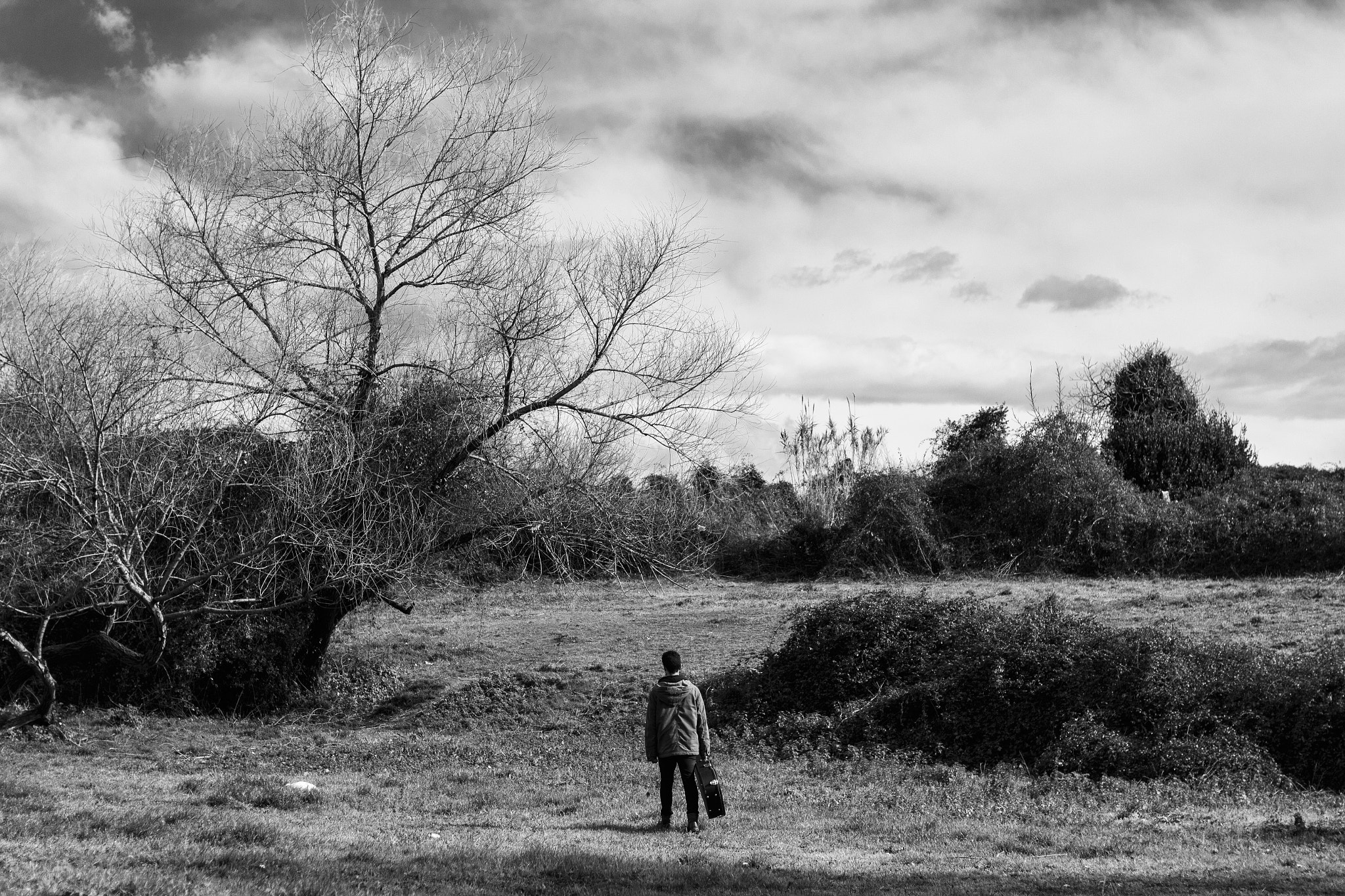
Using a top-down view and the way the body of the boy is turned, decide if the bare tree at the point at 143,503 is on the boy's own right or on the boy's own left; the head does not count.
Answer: on the boy's own left

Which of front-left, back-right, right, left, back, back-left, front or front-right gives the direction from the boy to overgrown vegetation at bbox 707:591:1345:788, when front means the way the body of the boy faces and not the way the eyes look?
front-right

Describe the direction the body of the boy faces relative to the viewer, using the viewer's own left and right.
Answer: facing away from the viewer

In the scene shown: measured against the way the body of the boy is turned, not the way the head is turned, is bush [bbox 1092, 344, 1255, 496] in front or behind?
in front

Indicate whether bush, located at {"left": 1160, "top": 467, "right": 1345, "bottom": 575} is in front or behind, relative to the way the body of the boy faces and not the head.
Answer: in front
